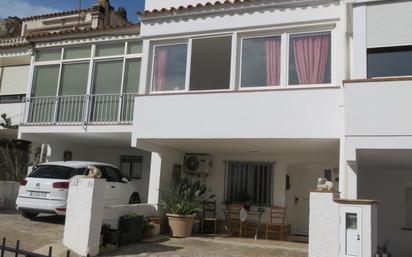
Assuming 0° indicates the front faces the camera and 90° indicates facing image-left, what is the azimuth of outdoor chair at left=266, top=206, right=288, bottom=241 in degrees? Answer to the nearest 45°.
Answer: approximately 45°

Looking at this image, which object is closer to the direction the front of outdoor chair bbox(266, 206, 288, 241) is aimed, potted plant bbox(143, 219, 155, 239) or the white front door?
the potted plant

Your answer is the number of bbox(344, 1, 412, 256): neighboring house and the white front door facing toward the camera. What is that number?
2

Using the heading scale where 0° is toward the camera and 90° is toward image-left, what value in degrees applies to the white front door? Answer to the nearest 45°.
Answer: approximately 0°

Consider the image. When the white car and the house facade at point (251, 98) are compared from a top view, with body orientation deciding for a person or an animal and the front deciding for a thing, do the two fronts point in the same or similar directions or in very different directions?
very different directions

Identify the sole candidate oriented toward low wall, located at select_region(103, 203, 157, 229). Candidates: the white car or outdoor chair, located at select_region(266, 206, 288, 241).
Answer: the outdoor chair

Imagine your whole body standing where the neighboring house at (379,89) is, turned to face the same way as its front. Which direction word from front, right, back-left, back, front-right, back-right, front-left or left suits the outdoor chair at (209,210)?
back-right

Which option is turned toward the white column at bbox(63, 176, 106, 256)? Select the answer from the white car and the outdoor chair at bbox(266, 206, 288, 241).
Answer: the outdoor chair
